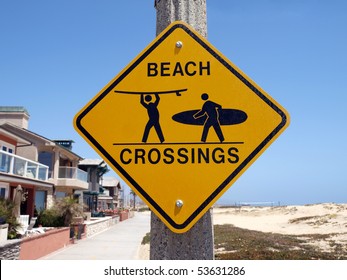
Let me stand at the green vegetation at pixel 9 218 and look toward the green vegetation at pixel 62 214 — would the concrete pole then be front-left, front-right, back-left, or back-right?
back-right

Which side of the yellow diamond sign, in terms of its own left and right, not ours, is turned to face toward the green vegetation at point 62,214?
back

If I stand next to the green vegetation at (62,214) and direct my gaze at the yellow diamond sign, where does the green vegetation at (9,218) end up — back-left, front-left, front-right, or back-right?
front-right

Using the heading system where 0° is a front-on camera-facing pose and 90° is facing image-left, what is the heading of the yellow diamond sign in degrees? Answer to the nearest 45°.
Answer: approximately 0°

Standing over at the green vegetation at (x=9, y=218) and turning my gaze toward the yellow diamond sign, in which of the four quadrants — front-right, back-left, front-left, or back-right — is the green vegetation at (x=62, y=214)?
back-left

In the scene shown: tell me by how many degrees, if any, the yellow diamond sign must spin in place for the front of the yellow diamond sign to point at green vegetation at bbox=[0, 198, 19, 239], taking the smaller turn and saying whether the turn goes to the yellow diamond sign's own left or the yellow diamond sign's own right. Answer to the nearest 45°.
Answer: approximately 135° to the yellow diamond sign's own right
